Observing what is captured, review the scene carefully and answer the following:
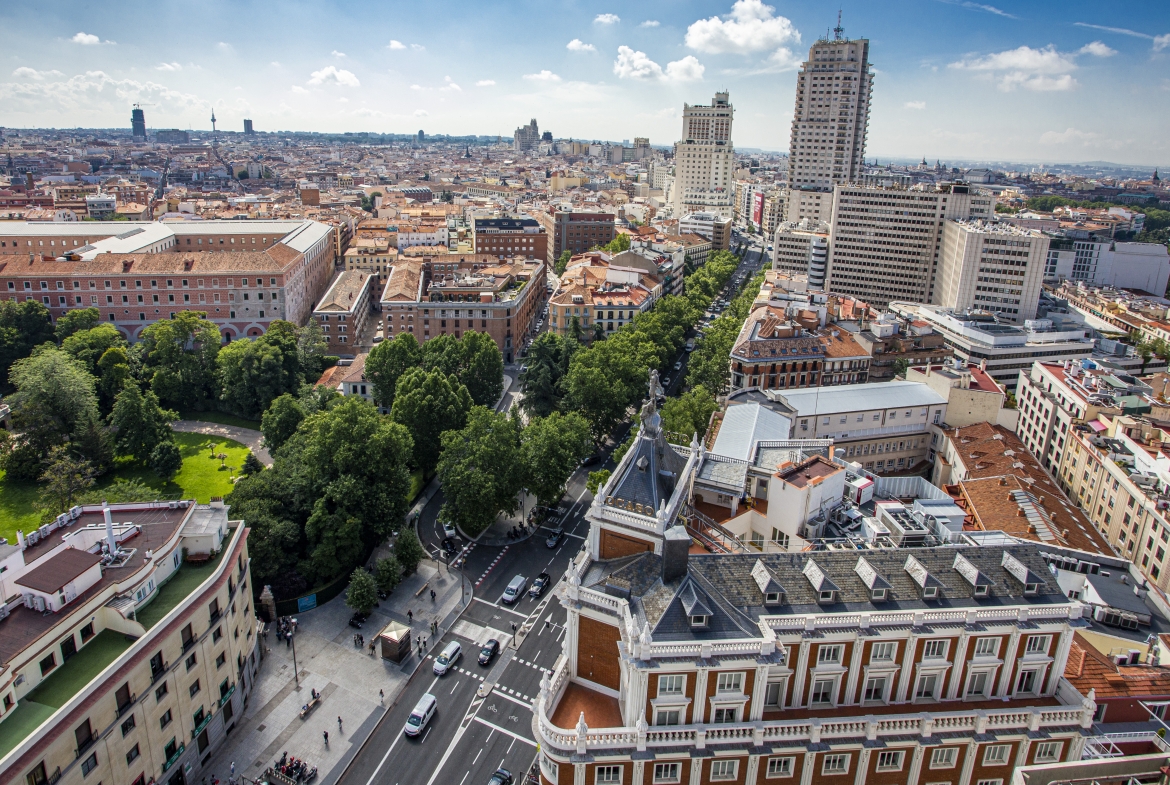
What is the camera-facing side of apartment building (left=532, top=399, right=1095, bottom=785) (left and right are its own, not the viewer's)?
front

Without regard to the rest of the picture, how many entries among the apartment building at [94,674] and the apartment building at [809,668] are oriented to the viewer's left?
0

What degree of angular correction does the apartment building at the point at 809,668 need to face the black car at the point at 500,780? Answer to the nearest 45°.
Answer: approximately 90° to its right

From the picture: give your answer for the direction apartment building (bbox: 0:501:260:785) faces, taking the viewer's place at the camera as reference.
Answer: facing the viewer and to the right of the viewer

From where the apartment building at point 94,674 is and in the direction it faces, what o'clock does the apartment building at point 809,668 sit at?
the apartment building at point 809,668 is roughly at 12 o'clock from the apartment building at point 94,674.

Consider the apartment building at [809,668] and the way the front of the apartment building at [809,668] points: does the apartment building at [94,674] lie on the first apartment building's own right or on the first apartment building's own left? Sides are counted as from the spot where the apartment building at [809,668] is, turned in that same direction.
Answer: on the first apartment building's own right

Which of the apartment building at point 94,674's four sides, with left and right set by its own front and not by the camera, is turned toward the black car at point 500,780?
front

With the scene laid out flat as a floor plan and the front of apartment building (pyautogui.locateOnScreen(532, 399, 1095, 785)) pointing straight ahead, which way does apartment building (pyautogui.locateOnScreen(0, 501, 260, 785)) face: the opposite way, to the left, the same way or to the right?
to the left
